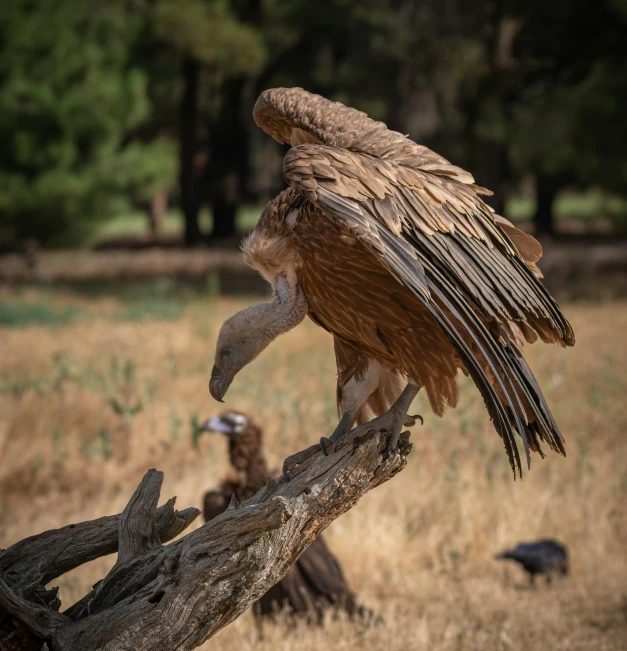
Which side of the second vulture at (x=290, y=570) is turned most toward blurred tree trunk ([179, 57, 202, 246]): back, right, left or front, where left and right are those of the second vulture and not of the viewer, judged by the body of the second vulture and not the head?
right

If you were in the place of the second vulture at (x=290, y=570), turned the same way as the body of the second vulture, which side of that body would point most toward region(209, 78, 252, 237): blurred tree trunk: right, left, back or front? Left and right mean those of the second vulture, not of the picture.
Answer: right

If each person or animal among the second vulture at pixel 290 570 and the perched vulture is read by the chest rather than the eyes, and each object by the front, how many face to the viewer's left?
2

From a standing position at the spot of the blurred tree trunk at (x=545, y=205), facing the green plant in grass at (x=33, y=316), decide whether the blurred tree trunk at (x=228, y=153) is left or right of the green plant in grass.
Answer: right

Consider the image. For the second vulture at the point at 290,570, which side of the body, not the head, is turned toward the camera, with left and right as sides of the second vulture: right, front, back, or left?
left

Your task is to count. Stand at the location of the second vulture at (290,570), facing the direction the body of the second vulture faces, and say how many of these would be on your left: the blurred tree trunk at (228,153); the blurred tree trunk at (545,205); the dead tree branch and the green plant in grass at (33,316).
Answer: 1

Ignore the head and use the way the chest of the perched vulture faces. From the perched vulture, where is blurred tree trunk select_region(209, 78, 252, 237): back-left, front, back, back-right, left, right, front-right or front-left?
right

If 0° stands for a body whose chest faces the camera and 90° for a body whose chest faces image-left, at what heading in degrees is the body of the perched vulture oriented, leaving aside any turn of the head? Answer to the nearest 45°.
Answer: approximately 90°

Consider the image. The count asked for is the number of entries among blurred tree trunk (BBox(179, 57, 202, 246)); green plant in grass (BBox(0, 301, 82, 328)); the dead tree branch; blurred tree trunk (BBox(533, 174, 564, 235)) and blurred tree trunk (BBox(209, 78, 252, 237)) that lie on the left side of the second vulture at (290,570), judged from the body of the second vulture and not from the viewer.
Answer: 1

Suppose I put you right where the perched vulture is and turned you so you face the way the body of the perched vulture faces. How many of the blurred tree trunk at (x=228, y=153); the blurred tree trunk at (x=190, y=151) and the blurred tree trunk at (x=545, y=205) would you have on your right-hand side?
3

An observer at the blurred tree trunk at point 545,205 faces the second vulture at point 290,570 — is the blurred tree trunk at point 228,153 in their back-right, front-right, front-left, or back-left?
front-right
